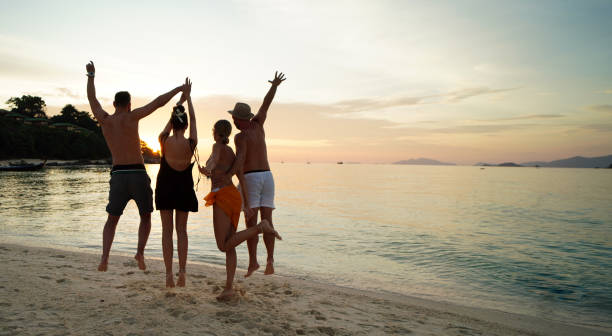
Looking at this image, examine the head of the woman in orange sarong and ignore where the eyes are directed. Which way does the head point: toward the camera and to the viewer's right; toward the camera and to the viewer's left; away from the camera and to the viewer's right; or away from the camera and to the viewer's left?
away from the camera and to the viewer's left

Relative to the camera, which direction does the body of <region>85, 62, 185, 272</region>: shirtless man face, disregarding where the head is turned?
away from the camera

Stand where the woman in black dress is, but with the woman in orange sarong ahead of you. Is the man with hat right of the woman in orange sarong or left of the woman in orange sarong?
left

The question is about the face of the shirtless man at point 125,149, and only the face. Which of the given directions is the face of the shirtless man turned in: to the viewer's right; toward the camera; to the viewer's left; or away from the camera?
away from the camera

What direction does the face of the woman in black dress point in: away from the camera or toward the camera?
away from the camera

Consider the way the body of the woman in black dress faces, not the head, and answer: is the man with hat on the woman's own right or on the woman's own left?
on the woman's own right

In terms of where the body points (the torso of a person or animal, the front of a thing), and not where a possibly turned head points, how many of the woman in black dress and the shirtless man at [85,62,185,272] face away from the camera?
2

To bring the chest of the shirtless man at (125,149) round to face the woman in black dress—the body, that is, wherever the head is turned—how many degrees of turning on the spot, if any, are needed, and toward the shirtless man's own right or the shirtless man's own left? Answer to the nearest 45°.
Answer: approximately 135° to the shirtless man's own right

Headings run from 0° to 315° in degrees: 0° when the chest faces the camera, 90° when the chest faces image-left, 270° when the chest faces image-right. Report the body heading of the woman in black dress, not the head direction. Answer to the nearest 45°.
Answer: approximately 180°

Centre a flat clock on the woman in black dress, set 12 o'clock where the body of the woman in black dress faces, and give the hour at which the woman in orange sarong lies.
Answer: The woman in orange sarong is roughly at 4 o'clock from the woman in black dress.

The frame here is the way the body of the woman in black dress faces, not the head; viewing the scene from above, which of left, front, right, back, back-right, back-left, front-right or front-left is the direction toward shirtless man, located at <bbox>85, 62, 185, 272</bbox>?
front-left

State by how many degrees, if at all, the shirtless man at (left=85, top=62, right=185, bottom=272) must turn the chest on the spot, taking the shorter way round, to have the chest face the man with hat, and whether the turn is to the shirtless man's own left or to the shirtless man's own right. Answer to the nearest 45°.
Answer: approximately 90° to the shirtless man's own right

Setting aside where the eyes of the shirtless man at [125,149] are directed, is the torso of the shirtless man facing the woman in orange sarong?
no

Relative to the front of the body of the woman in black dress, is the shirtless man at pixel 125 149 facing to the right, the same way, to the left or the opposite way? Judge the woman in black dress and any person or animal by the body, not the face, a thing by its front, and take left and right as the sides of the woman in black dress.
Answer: the same way
